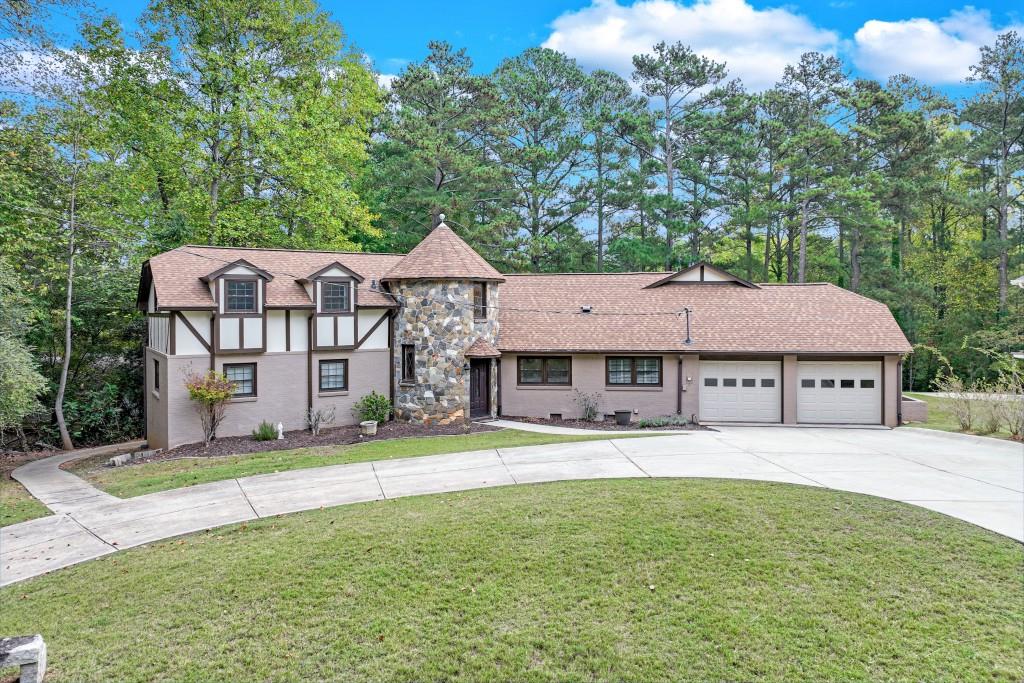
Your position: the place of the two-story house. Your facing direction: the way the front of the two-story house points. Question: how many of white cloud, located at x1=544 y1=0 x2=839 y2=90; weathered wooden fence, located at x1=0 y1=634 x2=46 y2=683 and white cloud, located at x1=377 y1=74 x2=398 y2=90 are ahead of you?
1

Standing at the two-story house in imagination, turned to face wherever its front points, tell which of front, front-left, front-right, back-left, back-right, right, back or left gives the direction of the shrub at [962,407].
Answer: left

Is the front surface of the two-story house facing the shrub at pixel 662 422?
no

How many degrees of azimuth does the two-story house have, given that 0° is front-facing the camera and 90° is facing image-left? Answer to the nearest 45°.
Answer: approximately 0°

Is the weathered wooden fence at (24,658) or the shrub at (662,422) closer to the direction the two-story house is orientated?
the weathered wooden fence

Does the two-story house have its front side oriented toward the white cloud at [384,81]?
no

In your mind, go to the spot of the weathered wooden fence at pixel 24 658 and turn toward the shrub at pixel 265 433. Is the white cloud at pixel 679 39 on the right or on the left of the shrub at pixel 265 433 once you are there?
right

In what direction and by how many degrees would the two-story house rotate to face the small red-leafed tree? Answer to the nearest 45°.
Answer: approximately 45° to its right

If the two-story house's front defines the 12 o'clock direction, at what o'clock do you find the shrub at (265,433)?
The shrub is roughly at 2 o'clock from the two-story house.

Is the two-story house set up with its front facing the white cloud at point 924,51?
no

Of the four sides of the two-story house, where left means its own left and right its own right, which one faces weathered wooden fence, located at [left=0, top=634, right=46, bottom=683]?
front

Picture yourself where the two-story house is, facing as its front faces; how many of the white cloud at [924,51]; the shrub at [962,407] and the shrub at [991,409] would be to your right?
0

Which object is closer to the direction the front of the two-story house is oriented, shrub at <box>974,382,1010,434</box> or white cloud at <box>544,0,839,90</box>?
the shrub
